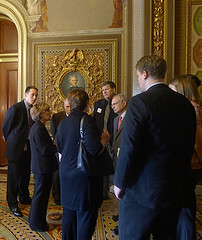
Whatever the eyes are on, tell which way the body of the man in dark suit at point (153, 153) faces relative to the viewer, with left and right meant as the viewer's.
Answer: facing away from the viewer and to the left of the viewer

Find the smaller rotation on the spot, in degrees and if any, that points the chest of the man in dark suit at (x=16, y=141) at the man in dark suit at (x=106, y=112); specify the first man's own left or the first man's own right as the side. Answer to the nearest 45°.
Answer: approximately 45° to the first man's own left

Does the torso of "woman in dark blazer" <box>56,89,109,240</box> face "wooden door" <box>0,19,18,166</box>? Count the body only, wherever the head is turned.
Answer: no

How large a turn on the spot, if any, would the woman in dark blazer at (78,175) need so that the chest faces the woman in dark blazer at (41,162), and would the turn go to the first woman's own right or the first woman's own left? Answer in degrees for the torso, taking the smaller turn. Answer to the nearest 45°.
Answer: approximately 90° to the first woman's own left

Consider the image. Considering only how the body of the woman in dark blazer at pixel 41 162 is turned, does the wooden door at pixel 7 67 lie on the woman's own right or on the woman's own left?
on the woman's own left

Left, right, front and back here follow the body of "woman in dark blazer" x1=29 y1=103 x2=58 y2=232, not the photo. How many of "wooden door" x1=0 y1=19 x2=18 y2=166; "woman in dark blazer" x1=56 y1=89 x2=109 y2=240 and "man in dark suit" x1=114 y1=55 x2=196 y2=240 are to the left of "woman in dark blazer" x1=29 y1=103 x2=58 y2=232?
1

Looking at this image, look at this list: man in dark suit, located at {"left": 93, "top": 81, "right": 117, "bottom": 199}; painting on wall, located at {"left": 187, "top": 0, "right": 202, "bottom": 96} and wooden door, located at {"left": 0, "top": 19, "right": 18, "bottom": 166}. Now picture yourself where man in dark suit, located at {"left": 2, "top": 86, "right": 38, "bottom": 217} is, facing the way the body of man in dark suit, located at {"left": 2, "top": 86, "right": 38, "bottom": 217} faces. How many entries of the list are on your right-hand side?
0

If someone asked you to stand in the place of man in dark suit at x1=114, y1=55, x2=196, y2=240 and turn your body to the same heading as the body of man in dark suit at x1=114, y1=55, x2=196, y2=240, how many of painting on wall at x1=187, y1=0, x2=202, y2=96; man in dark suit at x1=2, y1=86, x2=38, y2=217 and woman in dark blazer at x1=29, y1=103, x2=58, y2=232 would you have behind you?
0

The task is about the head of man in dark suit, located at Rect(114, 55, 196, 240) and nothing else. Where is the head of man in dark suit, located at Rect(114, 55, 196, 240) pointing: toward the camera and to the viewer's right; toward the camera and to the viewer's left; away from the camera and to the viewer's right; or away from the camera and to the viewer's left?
away from the camera and to the viewer's left

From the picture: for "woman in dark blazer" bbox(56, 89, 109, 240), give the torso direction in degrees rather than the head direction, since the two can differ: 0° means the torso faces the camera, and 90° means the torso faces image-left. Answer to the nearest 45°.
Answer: approximately 225°

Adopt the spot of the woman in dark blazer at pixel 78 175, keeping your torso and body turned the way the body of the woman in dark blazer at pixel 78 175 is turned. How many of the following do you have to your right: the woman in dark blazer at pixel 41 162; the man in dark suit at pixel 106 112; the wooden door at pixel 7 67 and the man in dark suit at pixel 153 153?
1
